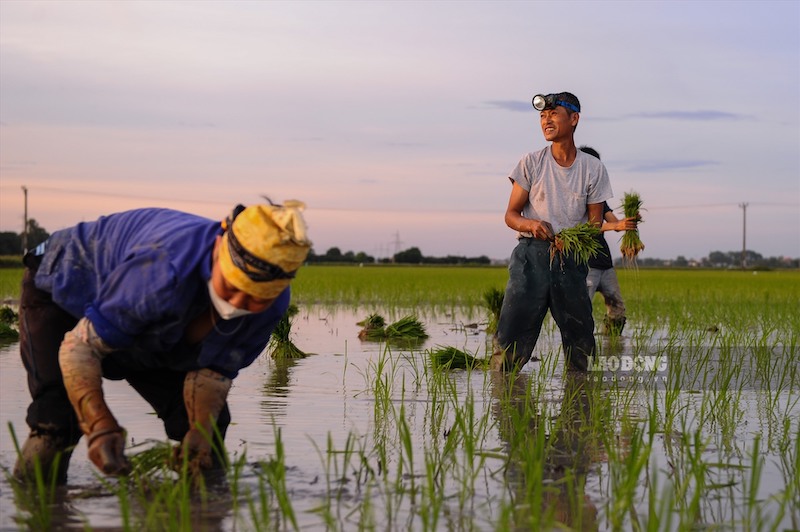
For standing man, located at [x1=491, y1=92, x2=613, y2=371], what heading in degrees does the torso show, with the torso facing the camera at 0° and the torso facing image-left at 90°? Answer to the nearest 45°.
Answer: approximately 0°

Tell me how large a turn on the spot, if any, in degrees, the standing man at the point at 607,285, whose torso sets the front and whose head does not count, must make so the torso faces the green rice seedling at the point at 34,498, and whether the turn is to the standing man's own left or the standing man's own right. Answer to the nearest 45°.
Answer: approximately 90° to the standing man's own right

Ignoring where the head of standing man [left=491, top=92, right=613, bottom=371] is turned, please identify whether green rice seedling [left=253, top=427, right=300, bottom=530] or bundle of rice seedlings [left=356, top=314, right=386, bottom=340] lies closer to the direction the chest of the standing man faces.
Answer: the green rice seedling

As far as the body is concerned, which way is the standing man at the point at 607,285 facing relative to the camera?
to the viewer's right

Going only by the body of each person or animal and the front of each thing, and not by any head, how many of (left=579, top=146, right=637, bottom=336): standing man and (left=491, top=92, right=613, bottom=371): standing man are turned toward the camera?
1

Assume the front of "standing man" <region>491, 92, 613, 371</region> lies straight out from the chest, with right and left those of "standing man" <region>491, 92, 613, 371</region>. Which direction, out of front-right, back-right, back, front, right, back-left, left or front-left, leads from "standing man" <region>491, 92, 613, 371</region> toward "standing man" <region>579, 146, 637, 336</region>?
back

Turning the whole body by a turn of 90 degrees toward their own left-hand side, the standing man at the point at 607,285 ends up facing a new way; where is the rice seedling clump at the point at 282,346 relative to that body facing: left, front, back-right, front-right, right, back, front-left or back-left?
back-left

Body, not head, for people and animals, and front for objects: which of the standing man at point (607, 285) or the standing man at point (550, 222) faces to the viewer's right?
the standing man at point (607, 285)

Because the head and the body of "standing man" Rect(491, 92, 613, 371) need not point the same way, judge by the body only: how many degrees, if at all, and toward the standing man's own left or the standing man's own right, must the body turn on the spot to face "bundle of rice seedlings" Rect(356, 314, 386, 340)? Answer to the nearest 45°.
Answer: approximately 135° to the standing man's own right

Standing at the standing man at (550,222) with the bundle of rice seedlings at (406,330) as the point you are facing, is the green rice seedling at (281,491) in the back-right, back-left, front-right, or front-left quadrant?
back-left

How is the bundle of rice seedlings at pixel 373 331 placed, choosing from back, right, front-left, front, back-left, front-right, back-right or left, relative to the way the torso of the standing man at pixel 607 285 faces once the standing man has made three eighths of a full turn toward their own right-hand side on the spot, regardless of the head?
front-right

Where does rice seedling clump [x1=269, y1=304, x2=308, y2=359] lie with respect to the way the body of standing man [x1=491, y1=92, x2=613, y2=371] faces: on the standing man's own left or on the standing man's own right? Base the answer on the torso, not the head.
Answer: on the standing man's own right

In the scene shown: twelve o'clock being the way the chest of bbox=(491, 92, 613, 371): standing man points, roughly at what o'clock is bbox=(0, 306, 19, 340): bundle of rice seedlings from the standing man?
The bundle of rice seedlings is roughly at 4 o'clock from the standing man.
